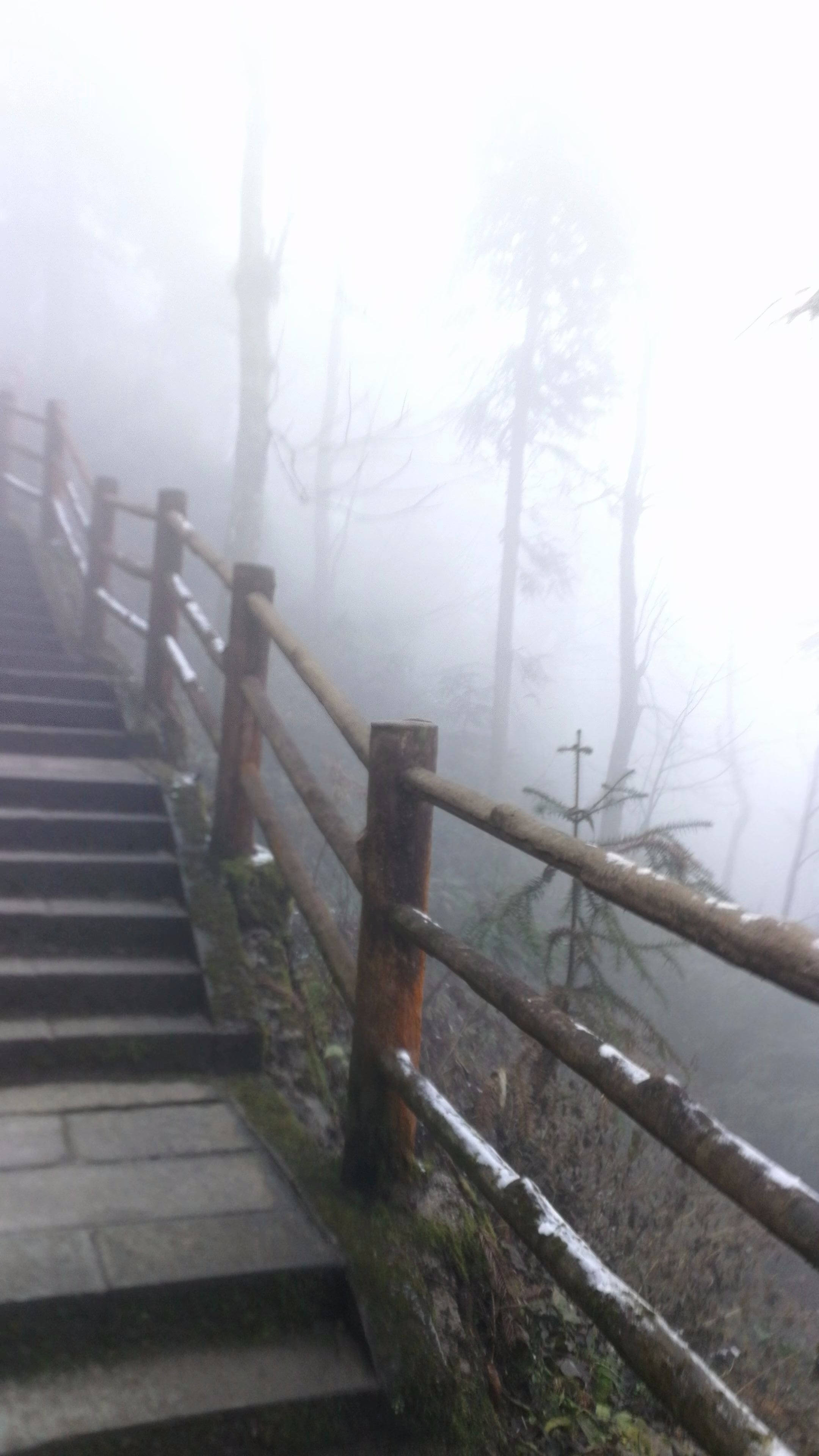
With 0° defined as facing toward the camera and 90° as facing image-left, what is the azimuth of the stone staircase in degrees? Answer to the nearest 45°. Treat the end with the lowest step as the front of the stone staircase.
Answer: approximately 0°

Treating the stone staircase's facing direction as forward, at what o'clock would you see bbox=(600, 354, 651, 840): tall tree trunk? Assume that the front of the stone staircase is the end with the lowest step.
The tall tree trunk is roughly at 7 o'clock from the stone staircase.

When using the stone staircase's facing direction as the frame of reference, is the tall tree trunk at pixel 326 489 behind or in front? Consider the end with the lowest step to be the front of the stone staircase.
behind

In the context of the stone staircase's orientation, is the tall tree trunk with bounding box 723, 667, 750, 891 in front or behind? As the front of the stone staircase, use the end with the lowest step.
behind

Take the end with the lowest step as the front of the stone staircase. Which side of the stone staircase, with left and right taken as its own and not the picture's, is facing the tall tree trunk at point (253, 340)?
back

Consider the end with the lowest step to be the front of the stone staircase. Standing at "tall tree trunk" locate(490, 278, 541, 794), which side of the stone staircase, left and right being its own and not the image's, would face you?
back
